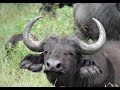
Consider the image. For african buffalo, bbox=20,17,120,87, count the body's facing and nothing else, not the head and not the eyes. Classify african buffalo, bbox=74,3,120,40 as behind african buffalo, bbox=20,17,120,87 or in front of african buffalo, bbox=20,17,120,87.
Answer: behind

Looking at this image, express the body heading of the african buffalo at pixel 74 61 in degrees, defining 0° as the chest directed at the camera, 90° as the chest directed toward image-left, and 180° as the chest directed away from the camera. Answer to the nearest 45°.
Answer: approximately 45°
